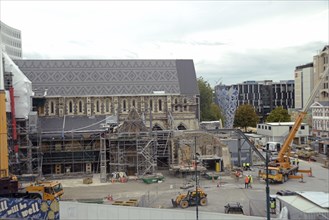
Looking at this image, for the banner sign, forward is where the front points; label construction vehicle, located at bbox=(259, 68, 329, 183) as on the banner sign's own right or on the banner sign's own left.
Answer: on the banner sign's own left

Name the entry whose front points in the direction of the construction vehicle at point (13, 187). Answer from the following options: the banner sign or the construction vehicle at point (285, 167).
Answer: the construction vehicle at point (285, 167)

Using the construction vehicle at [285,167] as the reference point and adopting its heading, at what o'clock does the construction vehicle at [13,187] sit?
the construction vehicle at [13,187] is roughly at 12 o'clock from the construction vehicle at [285,167].

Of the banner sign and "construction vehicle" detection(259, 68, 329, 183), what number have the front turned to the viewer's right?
0

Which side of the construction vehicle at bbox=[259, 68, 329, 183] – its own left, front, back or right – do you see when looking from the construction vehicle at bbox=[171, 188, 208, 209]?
front

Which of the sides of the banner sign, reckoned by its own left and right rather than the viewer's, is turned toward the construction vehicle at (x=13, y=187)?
back

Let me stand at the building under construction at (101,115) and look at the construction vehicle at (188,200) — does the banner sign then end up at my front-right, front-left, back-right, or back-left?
front-right

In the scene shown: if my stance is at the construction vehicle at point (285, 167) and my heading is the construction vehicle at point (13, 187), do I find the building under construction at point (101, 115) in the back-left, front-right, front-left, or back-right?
front-right

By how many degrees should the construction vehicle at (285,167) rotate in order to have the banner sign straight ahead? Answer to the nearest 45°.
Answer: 0° — it already faces it

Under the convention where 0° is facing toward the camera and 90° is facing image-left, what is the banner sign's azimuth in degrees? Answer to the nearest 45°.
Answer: approximately 0°

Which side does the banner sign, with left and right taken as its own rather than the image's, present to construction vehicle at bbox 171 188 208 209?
left

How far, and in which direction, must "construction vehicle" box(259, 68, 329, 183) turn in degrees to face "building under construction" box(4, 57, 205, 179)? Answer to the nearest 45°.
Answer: approximately 45° to its right

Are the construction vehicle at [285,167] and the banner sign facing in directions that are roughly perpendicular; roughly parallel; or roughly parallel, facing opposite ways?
roughly perpendicular

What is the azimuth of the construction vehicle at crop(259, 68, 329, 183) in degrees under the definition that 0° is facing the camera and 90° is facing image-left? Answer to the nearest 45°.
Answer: approximately 45°
